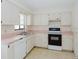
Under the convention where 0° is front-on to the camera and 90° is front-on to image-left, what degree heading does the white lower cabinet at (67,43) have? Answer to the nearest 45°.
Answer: approximately 0°

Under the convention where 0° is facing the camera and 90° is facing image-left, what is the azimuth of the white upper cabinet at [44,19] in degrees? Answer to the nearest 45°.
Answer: approximately 0°

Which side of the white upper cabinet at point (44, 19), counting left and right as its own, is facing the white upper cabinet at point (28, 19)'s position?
right
